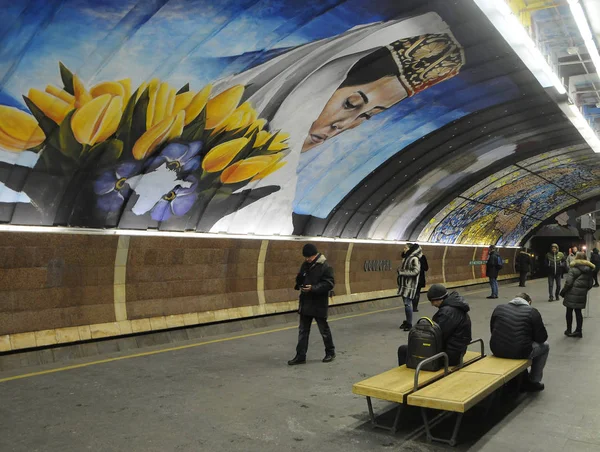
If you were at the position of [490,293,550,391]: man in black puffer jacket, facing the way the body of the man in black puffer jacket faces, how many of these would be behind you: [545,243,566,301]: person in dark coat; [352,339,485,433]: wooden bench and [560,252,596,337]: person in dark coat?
1

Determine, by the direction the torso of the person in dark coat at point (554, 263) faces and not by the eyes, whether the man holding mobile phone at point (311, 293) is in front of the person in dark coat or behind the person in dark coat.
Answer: in front

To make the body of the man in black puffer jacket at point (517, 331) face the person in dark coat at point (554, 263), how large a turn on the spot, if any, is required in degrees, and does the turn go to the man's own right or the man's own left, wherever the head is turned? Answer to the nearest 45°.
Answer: approximately 45° to the man's own left

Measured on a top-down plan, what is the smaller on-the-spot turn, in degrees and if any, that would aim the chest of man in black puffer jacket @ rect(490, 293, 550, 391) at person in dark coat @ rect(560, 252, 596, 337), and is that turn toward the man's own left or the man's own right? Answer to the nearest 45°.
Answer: approximately 45° to the man's own left

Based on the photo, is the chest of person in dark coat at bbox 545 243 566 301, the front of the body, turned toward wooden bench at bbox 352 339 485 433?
yes

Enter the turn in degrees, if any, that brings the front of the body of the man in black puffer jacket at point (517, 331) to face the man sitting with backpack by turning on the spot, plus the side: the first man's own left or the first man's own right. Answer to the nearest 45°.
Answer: approximately 180°

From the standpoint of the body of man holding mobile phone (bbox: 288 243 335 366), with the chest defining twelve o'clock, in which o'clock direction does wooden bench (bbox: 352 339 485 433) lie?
The wooden bench is roughly at 10 o'clock from the man holding mobile phone.

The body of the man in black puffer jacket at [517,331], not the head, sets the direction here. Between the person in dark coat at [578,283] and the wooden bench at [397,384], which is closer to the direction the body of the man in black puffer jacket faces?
the person in dark coat

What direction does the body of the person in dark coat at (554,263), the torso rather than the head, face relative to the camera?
toward the camera

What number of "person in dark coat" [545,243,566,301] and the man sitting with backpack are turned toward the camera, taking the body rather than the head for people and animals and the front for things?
1

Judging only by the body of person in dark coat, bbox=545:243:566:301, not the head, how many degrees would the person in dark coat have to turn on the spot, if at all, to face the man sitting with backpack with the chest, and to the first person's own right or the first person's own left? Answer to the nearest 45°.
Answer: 0° — they already face them
